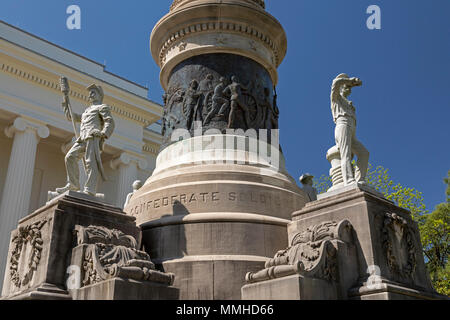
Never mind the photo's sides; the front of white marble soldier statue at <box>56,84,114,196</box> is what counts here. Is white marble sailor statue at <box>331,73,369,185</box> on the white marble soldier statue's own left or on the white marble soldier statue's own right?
on the white marble soldier statue's own left

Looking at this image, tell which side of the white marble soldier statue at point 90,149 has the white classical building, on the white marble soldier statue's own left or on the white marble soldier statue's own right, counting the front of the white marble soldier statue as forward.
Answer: on the white marble soldier statue's own right

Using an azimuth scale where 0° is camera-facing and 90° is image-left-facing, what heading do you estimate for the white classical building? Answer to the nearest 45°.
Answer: approximately 315°

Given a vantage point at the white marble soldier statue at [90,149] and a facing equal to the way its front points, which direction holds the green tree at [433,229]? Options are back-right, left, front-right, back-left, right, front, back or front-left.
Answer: back

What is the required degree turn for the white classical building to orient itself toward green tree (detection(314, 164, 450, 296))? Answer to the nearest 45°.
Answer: approximately 45° to its left

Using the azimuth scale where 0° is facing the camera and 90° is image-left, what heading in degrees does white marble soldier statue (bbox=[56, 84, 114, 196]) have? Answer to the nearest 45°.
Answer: approximately 45°

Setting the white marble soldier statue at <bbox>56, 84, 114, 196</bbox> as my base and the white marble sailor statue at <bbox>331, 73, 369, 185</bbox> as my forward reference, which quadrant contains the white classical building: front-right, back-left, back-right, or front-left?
back-left
